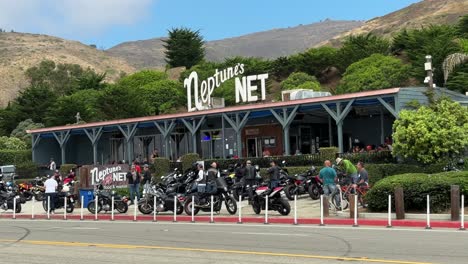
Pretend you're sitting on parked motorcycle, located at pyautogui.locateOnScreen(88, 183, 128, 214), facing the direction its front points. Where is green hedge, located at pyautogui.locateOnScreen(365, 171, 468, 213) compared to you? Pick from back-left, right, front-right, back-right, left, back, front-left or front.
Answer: back-left

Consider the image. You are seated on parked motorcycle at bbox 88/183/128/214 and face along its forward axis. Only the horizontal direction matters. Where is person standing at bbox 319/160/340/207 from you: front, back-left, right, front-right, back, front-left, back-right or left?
back-left

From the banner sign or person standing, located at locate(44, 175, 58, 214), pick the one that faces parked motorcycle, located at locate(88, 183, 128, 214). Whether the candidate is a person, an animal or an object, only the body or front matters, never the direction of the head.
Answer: the banner sign

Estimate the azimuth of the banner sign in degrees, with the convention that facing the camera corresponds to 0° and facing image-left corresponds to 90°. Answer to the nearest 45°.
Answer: approximately 0°

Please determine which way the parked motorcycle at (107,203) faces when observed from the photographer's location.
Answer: facing to the left of the viewer

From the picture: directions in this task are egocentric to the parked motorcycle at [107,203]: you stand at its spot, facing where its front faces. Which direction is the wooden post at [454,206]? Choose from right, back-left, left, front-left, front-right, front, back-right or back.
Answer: back-left
